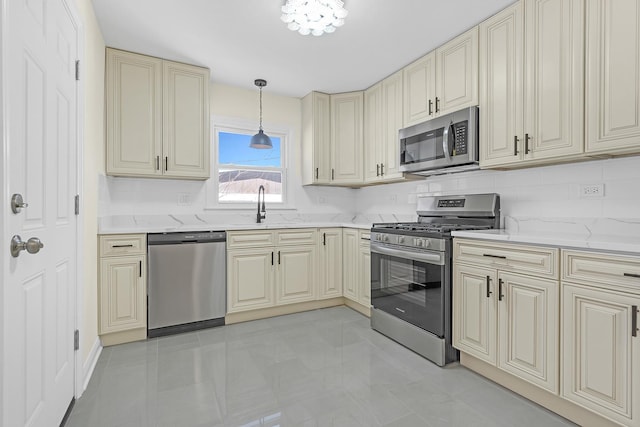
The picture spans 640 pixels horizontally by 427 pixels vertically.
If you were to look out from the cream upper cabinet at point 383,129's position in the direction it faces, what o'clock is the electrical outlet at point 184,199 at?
The electrical outlet is roughly at 1 o'clock from the cream upper cabinet.

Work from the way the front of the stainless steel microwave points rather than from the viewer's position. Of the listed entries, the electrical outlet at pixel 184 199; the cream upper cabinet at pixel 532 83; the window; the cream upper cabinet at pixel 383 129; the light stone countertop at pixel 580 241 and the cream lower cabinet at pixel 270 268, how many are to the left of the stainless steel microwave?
2

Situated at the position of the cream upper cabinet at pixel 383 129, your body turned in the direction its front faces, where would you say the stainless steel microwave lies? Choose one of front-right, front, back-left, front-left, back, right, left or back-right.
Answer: left

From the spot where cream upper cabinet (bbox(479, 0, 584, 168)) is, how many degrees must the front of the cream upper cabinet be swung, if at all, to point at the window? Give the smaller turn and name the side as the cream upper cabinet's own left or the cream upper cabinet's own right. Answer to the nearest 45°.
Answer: approximately 45° to the cream upper cabinet's own right

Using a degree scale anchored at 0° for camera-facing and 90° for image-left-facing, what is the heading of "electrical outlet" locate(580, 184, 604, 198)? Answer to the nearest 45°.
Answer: approximately 0°

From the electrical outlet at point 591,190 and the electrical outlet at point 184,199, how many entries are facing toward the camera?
2

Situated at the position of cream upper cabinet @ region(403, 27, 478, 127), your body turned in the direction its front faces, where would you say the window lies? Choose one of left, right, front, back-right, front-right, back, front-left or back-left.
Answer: front-right
